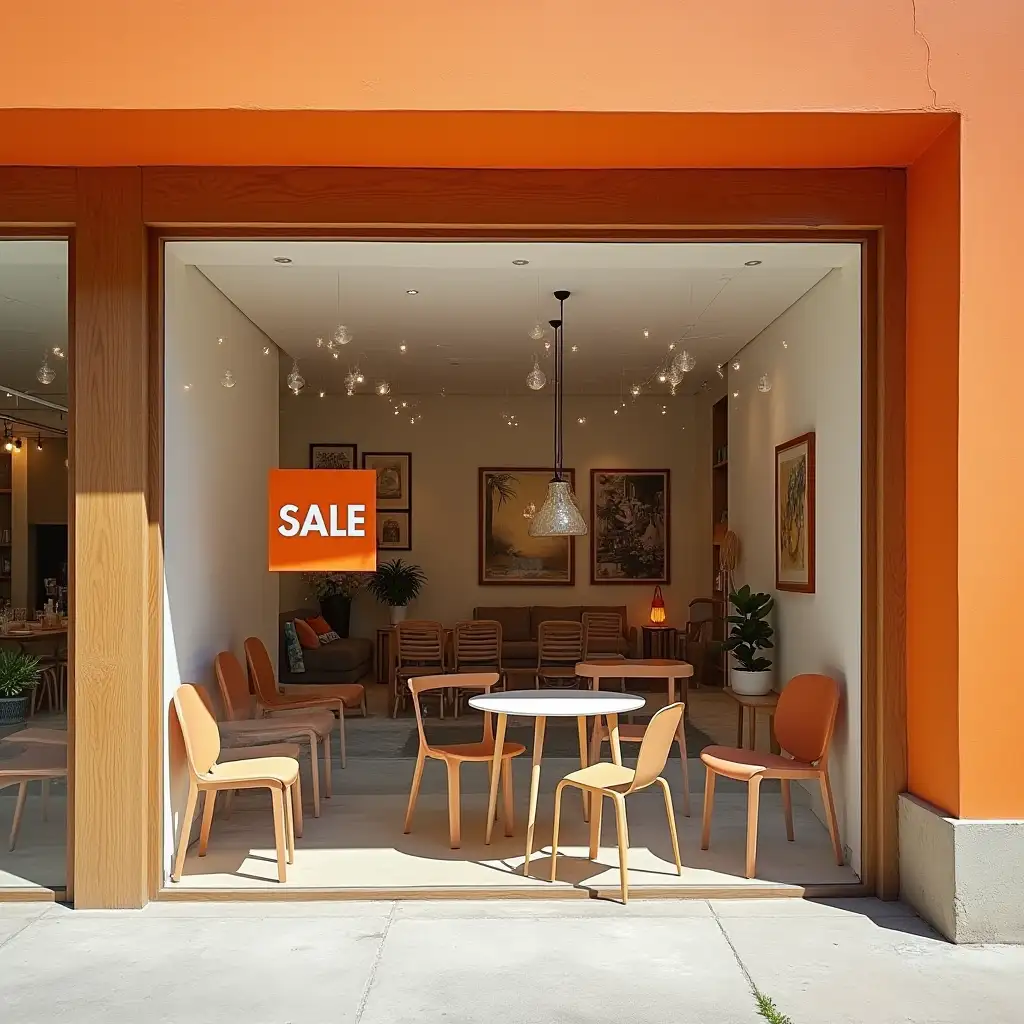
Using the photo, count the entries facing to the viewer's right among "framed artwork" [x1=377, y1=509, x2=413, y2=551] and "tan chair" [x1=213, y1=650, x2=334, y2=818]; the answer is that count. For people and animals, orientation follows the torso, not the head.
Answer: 1

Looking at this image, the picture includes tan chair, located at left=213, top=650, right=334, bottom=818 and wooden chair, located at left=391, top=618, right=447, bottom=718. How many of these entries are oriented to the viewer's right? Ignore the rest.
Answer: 1

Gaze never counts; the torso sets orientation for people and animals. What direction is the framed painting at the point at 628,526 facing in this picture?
toward the camera

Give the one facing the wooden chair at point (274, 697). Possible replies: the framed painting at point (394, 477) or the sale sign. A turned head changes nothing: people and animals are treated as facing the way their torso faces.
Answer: the framed painting

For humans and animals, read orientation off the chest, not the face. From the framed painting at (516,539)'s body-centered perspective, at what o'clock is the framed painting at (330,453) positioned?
the framed painting at (330,453) is roughly at 3 o'clock from the framed painting at (516,539).

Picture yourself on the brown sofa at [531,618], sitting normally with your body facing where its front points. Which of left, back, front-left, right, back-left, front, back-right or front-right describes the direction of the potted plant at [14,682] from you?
front-right

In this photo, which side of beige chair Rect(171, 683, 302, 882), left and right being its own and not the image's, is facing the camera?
right

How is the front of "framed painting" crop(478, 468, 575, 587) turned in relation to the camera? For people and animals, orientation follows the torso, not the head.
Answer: facing the viewer

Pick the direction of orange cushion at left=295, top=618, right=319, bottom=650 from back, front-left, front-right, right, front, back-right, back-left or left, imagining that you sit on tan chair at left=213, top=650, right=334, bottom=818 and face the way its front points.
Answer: left

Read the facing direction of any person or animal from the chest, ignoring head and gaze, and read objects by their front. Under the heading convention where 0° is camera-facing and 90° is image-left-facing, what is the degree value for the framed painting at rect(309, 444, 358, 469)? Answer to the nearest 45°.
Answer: approximately 0°

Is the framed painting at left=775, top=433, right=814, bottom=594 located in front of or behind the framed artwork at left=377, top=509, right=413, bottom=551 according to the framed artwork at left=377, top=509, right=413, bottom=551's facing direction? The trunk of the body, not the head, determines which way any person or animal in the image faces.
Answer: in front

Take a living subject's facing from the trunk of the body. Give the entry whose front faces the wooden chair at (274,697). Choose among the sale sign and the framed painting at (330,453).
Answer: the framed painting

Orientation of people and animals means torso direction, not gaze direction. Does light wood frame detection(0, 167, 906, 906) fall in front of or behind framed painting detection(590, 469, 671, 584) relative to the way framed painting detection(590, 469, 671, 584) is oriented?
in front

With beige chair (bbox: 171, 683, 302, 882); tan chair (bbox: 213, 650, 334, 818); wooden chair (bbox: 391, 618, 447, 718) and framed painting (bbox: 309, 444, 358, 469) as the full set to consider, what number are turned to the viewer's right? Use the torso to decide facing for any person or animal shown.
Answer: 2

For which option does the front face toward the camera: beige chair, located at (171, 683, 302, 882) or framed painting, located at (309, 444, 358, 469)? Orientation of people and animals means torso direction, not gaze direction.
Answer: the framed painting
